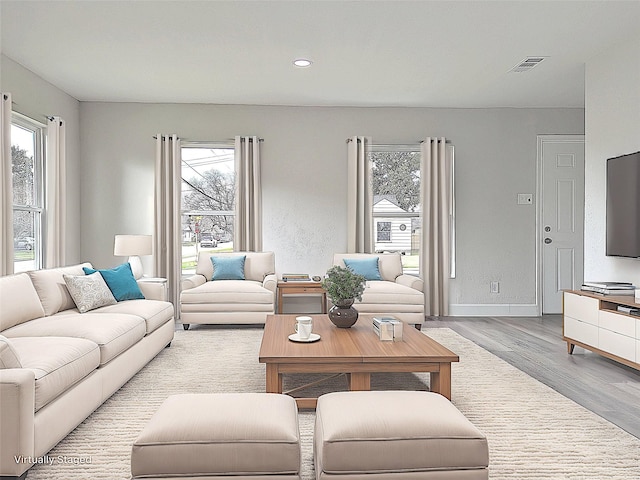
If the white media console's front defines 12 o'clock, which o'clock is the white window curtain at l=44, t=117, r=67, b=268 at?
The white window curtain is roughly at 1 o'clock from the white media console.

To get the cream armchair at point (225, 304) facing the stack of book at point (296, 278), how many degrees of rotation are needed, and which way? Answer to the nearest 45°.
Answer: approximately 135° to its left

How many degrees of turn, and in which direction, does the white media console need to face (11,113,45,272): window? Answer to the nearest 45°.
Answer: approximately 45° to its right

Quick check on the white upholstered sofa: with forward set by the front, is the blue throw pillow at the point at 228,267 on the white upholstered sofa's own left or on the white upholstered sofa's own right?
on the white upholstered sofa's own left

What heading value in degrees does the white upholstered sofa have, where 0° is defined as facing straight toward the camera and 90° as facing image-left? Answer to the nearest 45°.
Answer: approximately 315°

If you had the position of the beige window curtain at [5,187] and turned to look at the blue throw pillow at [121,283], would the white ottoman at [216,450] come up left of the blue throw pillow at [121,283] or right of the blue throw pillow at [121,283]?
right

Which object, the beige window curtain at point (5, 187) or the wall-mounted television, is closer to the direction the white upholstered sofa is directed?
the wall-mounted television

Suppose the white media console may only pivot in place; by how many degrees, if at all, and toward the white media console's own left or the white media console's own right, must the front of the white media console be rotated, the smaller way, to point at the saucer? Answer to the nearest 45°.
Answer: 0° — it already faces it

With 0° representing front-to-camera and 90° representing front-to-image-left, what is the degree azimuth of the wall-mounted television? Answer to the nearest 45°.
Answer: approximately 45°

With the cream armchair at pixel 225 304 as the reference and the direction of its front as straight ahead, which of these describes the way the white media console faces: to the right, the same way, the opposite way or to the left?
to the right
